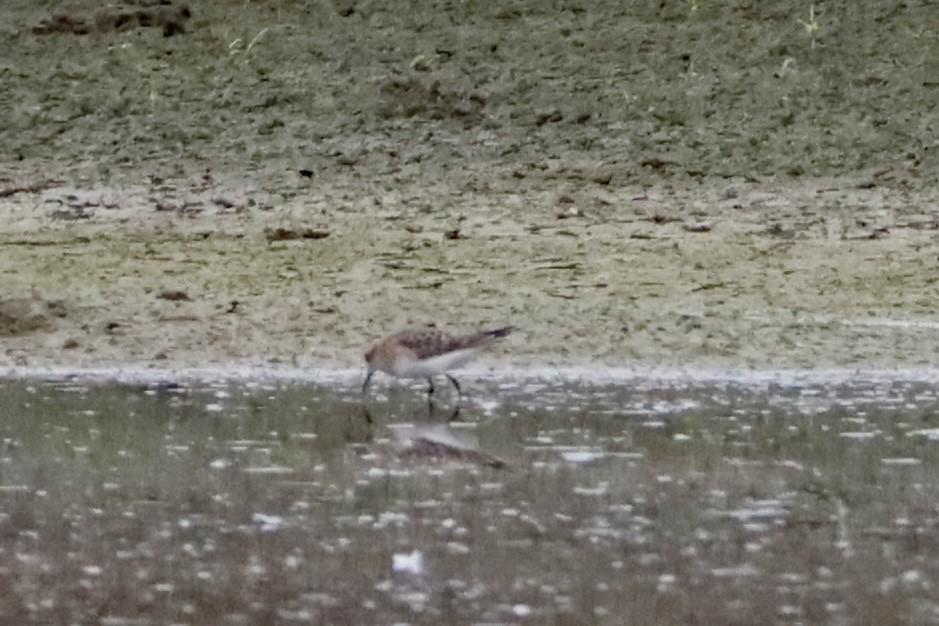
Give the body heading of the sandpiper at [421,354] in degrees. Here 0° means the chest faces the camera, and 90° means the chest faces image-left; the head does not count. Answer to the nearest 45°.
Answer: approximately 90°
